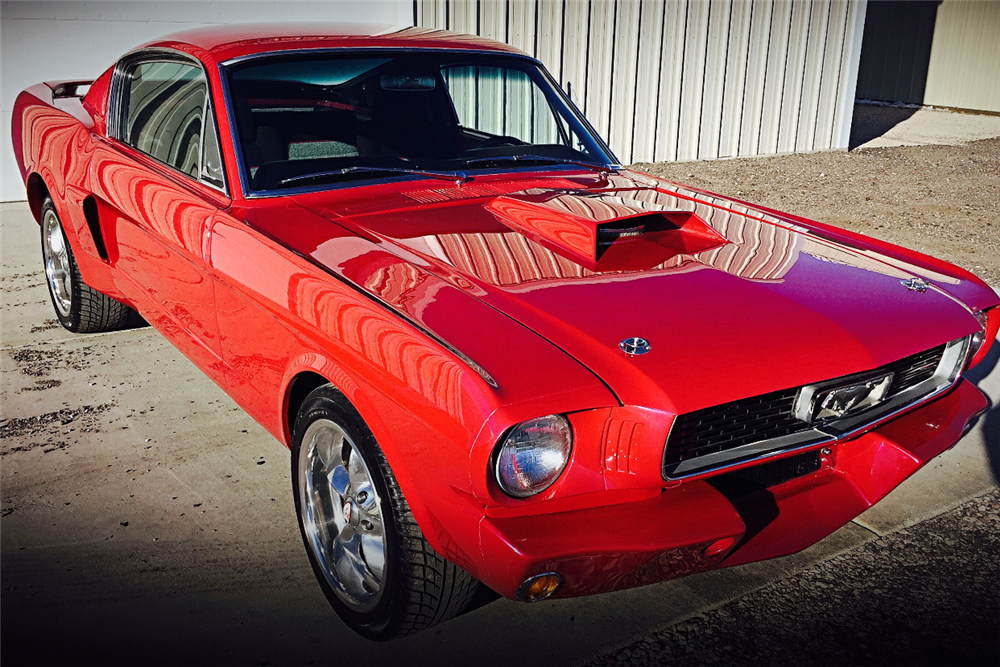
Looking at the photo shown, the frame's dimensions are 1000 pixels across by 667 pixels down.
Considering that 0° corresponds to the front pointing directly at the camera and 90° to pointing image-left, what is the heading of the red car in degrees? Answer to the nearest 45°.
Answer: approximately 315°
